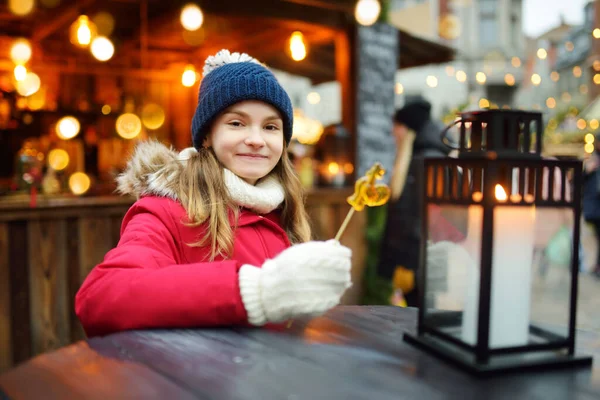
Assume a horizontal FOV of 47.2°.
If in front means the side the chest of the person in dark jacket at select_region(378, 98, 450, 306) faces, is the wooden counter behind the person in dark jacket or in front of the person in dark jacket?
in front

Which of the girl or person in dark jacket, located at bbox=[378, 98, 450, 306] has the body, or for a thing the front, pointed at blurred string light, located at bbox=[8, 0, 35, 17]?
the person in dark jacket

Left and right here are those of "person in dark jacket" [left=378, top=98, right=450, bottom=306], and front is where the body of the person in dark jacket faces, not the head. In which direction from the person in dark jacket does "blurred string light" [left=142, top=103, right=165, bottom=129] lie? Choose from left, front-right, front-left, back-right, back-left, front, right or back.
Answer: front-right

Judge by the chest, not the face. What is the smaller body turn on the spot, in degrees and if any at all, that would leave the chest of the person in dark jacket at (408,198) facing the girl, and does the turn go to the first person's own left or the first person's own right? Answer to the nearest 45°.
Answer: approximately 90° to the first person's own left

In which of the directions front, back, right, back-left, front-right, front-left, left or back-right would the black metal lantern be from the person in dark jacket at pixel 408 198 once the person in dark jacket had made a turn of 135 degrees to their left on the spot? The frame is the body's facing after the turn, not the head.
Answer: front-right

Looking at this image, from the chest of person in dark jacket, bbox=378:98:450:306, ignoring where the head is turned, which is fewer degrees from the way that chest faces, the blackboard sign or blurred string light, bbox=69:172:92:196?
the blurred string light

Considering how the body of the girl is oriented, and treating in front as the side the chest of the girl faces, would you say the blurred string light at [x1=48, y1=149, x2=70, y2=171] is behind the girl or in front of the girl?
behind

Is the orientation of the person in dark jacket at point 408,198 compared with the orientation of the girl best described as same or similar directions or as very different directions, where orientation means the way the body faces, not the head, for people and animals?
very different directions

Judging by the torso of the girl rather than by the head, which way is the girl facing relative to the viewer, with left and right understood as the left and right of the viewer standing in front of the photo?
facing the viewer and to the right of the viewer

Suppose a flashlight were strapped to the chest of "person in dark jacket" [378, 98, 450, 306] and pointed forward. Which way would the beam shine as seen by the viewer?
to the viewer's left

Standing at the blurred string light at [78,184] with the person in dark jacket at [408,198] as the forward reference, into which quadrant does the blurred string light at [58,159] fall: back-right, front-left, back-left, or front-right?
back-left

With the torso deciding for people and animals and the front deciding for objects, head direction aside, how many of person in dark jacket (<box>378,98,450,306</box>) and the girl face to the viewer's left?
1

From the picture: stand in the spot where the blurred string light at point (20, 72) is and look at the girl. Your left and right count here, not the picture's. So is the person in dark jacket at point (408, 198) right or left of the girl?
left
